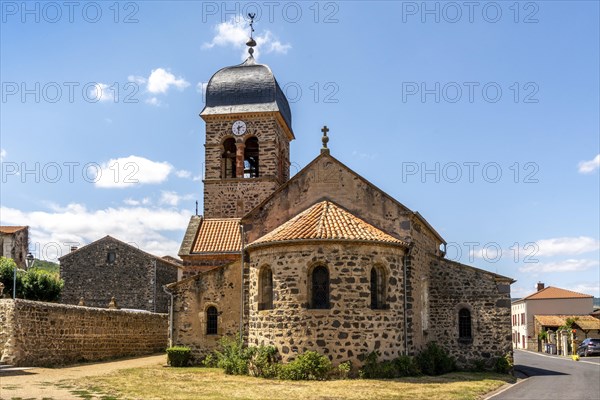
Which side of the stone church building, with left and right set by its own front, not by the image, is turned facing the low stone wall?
left

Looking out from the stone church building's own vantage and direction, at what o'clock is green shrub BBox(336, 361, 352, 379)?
The green shrub is roughly at 6 o'clock from the stone church building.

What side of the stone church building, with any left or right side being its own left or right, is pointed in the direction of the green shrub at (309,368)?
back

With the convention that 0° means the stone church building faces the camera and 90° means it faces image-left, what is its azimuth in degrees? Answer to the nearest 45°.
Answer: approximately 180°
